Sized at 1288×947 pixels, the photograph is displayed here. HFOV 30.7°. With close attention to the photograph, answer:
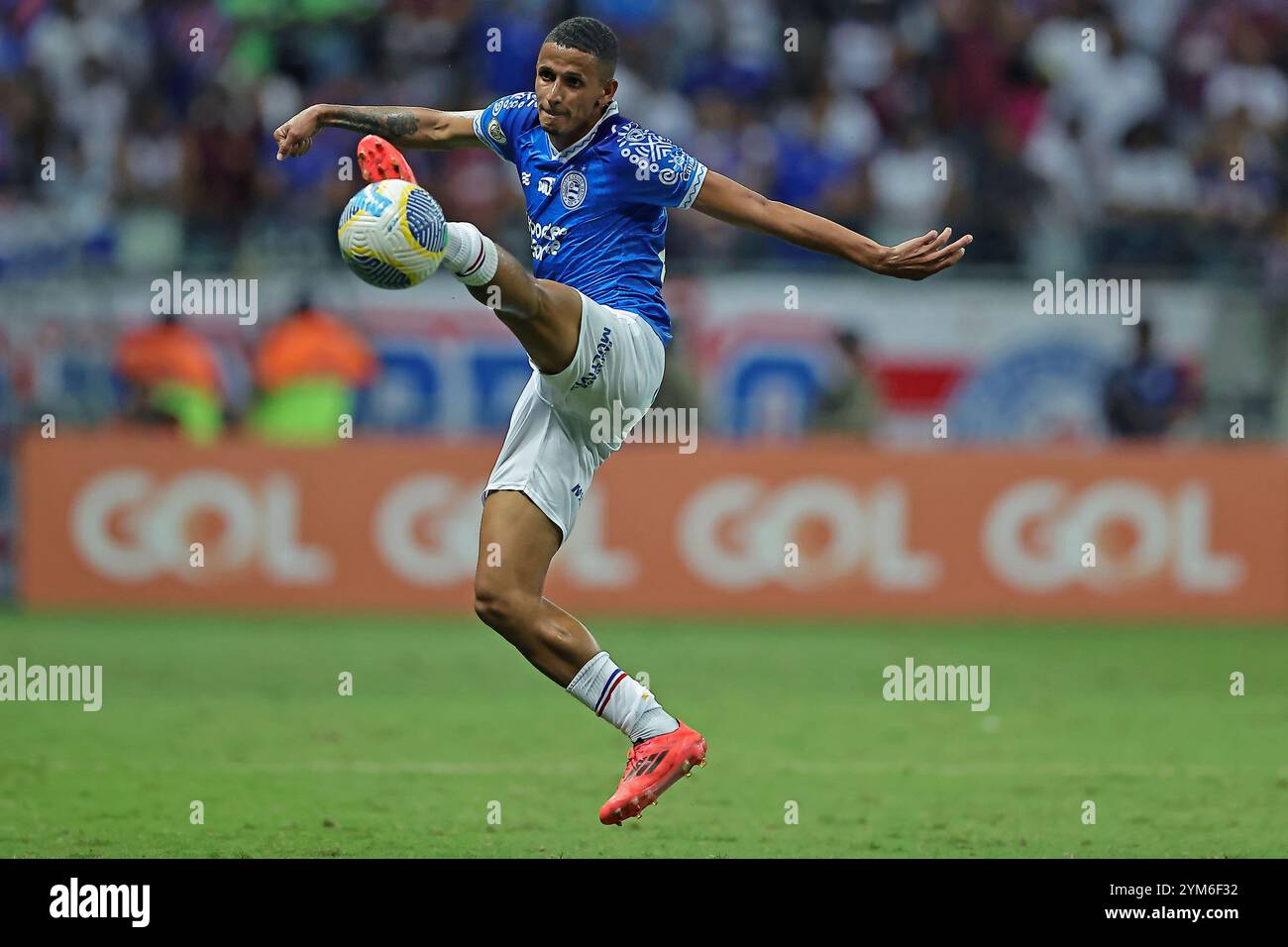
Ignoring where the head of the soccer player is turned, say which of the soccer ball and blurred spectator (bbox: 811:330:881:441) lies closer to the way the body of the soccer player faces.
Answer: the soccer ball

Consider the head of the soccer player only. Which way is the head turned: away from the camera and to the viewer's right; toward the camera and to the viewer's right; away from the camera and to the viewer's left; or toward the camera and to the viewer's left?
toward the camera and to the viewer's left

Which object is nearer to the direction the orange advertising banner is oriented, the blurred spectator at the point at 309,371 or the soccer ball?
the soccer ball

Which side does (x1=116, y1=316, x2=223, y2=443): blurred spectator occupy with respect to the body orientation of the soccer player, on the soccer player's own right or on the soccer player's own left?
on the soccer player's own right

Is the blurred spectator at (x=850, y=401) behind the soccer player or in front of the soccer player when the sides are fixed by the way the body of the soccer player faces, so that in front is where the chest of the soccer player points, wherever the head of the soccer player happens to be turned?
behind

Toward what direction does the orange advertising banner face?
toward the camera

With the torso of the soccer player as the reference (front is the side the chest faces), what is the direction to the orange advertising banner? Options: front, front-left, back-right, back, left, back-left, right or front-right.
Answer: back-right

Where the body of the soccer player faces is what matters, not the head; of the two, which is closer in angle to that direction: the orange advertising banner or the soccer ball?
the soccer ball

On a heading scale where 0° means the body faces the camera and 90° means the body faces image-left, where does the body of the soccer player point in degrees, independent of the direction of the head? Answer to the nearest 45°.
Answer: approximately 45°

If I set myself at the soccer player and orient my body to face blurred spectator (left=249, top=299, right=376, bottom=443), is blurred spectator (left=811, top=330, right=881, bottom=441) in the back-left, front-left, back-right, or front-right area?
front-right

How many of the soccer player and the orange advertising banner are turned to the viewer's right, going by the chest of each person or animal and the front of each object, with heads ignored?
0

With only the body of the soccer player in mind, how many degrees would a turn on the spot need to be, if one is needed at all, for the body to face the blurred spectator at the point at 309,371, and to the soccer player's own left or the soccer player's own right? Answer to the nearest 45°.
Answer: approximately 135° to the soccer player's own right
